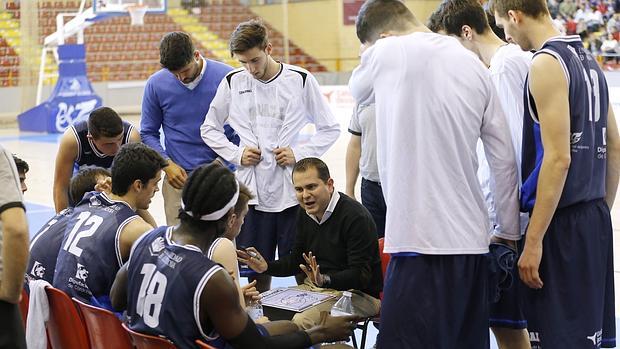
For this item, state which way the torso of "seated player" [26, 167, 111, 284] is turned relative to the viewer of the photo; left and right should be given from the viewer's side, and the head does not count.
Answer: facing away from the viewer and to the right of the viewer

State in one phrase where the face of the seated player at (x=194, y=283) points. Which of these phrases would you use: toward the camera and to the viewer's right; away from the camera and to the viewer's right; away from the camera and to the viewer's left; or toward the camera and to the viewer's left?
away from the camera and to the viewer's right

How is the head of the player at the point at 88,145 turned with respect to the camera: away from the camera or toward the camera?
toward the camera

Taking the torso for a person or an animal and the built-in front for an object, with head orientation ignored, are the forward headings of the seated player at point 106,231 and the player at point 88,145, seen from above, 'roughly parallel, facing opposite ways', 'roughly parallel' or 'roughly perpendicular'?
roughly perpendicular

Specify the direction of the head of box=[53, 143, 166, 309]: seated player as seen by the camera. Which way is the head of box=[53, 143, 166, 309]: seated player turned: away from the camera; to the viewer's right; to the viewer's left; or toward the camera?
to the viewer's right

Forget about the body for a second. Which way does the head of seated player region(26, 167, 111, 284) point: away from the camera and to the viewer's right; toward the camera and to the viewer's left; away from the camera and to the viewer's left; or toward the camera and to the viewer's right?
away from the camera and to the viewer's right

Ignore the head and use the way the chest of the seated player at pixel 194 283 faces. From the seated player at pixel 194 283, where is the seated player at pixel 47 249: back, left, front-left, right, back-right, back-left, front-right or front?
left

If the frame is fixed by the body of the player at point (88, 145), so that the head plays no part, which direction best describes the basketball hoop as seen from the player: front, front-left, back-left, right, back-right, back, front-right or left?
back-left

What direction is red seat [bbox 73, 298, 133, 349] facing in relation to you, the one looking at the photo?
facing away from the viewer and to the right of the viewer

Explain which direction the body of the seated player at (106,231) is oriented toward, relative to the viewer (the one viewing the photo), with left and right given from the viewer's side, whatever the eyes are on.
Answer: facing away from the viewer and to the right of the viewer

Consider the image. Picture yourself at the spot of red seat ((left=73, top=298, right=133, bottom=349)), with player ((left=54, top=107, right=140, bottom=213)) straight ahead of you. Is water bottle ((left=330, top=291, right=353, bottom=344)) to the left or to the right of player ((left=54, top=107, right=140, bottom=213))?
right

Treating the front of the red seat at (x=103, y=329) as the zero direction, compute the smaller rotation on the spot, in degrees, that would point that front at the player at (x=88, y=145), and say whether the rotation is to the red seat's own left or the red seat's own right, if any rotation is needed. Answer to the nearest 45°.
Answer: approximately 45° to the red seat's own left

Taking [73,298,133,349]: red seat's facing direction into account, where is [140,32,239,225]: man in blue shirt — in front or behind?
in front

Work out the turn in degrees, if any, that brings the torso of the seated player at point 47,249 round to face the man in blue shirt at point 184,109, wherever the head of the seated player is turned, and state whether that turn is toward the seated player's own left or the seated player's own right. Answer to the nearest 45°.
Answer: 0° — they already face them
